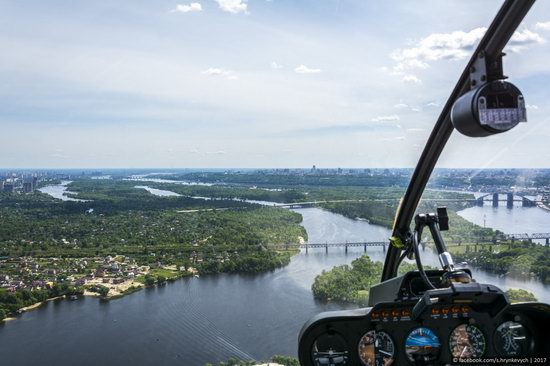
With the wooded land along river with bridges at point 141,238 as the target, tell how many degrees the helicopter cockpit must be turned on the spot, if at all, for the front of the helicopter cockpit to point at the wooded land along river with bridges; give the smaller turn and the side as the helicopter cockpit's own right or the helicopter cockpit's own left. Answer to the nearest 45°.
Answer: approximately 45° to the helicopter cockpit's own left

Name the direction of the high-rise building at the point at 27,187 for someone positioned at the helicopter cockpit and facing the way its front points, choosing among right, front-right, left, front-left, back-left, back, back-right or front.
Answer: front-left

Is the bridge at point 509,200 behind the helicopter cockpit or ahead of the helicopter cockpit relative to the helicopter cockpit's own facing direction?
ahead

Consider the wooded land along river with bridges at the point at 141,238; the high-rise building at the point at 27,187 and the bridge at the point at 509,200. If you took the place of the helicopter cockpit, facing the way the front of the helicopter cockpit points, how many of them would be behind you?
0

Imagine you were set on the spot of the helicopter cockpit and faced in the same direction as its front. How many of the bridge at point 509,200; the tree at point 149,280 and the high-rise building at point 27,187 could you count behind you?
0

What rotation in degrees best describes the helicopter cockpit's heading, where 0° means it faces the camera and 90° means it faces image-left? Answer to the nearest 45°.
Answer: approximately 180°
